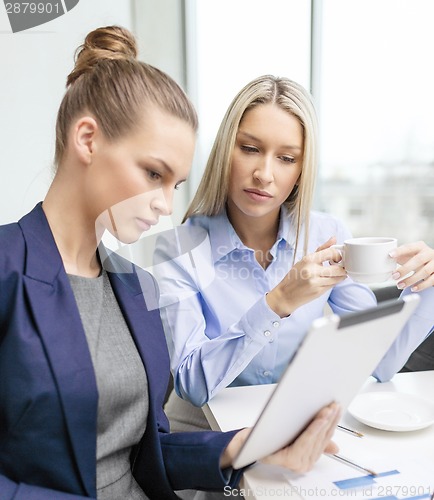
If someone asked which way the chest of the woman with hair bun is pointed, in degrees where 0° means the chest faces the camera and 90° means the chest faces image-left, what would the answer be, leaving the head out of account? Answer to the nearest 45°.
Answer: approximately 315°
